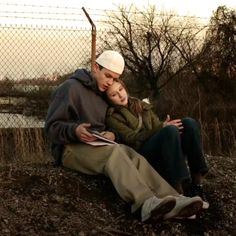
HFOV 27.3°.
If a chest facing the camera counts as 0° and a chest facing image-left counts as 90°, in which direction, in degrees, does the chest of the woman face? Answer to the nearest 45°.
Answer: approximately 315°

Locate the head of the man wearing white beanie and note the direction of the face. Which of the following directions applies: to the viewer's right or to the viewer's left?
to the viewer's right

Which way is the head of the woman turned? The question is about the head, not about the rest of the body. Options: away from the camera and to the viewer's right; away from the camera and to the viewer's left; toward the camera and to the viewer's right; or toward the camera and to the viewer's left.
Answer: toward the camera and to the viewer's right

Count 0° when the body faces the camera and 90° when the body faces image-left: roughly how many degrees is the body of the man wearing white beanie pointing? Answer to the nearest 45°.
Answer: approximately 315°
